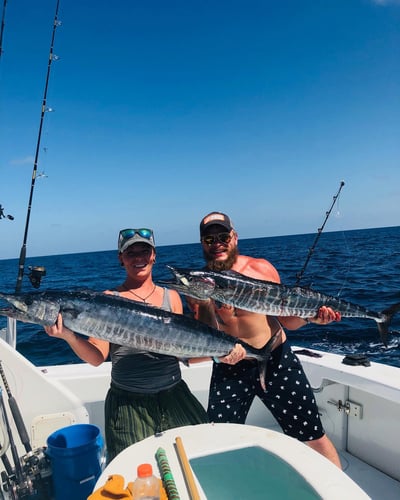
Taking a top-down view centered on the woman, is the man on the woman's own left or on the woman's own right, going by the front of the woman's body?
on the woman's own left

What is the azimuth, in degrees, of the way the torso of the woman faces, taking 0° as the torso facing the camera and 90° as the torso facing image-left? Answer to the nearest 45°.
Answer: approximately 0°

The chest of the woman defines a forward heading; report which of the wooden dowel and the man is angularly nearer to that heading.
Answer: the wooden dowel
